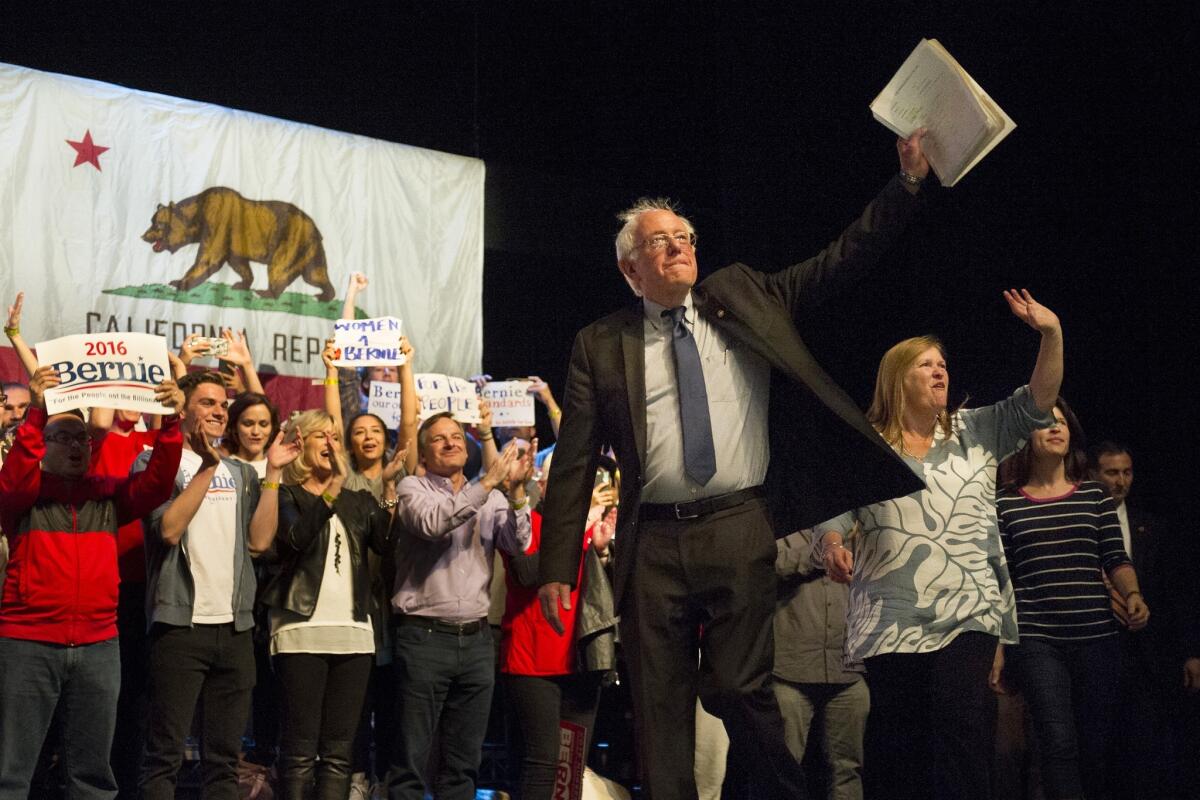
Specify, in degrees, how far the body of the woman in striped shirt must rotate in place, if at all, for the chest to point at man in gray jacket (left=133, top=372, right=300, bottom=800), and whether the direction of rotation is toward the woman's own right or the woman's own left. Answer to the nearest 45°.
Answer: approximately 90° to the woman's own right

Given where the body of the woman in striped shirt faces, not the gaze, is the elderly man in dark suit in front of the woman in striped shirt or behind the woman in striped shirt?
in front

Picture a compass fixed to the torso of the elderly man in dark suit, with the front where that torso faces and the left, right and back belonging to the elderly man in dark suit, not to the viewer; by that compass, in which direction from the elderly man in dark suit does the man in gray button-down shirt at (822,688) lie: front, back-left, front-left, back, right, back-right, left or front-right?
back

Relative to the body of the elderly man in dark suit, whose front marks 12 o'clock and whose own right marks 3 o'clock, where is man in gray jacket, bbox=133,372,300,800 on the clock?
The man in gray jacket is roughly at 4 o'clock from the elderly man in dark suit.

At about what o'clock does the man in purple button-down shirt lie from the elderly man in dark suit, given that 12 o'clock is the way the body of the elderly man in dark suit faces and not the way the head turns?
The man in purple button-down shirt is roughly at 5 o'clock from the elderly man in dark suit.

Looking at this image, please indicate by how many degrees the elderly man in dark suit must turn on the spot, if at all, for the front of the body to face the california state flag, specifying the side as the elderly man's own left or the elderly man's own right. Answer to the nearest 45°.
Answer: approximately 135° to the elderly man's own right

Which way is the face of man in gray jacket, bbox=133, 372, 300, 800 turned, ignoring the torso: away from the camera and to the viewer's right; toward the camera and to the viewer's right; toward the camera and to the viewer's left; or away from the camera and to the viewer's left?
toward the camera and to the viewer's right

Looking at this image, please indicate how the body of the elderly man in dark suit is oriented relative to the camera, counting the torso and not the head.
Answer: toward the camera

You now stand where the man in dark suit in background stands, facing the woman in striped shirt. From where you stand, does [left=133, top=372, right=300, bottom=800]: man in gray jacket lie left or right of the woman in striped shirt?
right

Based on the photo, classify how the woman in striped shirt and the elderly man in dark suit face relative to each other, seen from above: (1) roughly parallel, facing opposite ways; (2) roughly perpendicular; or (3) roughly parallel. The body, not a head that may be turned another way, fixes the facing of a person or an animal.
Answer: roughly parallel

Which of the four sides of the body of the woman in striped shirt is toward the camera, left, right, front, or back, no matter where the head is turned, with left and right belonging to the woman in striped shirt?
front

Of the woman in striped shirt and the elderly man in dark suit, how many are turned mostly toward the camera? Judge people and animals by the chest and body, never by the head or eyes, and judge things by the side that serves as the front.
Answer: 2

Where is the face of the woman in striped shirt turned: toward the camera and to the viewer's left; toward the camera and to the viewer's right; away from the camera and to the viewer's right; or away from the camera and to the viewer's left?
toward the camera and to the viewer's left
